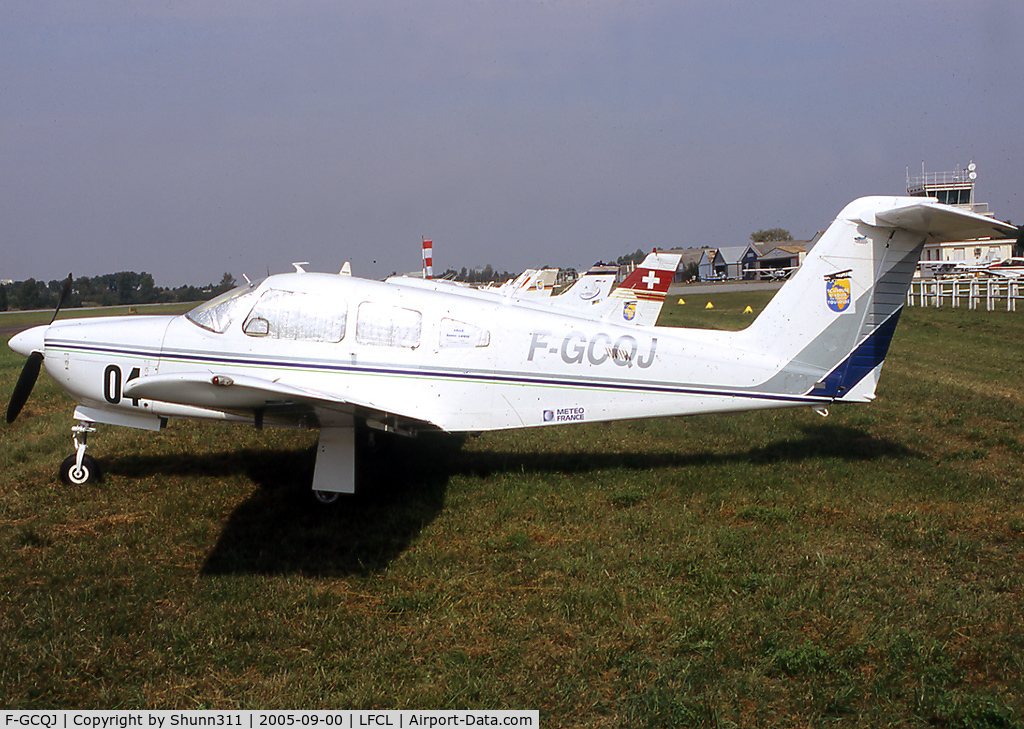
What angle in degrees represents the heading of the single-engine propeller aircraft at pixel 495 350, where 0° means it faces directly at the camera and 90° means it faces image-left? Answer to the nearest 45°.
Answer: approximately 90°

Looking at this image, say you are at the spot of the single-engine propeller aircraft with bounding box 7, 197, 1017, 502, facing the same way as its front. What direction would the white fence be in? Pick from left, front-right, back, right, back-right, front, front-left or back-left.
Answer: back-right
